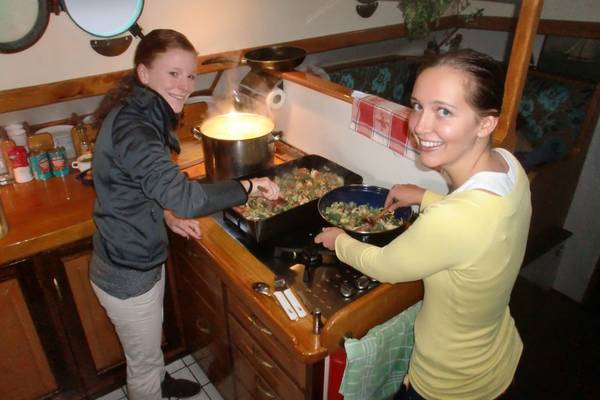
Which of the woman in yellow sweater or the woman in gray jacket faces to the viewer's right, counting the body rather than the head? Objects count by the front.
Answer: the woman in gray jacket

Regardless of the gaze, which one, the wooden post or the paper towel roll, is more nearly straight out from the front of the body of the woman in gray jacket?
the wooden post

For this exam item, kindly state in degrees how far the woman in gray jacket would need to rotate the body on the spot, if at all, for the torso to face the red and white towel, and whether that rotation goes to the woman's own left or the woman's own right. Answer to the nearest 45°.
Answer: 0° — they already face it

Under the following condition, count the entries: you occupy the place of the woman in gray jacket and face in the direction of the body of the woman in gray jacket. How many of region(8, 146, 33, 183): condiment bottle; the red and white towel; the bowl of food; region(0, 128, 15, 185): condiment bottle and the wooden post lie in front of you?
3

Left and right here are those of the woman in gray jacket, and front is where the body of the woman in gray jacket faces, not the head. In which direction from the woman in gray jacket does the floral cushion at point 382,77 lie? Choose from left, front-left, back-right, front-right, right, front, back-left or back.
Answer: front-left

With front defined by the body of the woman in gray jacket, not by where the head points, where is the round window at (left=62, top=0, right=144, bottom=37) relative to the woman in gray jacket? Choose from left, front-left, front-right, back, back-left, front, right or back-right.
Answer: left

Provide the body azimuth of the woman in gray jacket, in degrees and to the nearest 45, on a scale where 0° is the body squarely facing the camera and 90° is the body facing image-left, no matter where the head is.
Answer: approximately 270°

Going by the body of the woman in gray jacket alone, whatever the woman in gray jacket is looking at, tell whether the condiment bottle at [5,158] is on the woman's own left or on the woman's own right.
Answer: on the woman's own left

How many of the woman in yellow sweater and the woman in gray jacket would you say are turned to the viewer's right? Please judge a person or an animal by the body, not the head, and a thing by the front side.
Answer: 1

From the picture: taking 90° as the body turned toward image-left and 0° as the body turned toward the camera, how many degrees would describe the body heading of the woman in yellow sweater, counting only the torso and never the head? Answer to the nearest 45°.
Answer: approximately 135°

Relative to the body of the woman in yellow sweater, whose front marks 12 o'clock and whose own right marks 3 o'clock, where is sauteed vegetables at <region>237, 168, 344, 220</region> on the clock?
The sauteed vegetables is roughly at 12 o'clock from the woman in yellow sweater.

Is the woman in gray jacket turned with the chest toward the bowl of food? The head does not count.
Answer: yes

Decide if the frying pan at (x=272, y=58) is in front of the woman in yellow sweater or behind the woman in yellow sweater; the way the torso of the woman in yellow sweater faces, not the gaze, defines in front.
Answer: in front
